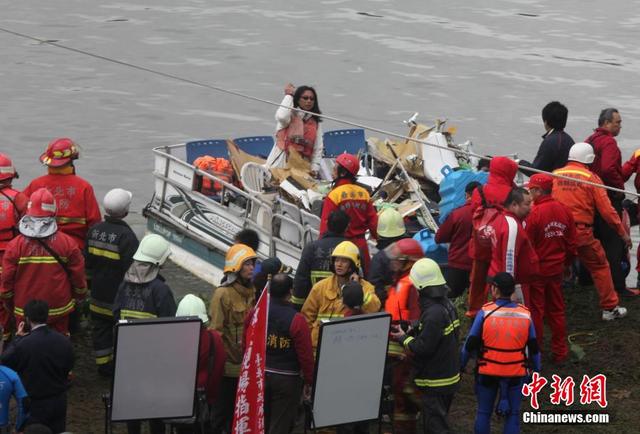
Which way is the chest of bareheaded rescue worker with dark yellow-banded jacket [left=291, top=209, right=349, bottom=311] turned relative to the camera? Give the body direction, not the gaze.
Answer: away from the camera

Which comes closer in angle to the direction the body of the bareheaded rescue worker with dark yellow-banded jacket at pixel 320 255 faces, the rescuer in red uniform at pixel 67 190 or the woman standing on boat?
the woman standing on boat

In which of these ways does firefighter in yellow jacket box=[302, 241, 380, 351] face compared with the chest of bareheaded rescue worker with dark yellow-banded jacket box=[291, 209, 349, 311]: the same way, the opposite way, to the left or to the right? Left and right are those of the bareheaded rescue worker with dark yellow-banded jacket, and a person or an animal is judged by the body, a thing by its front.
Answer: the opposite way

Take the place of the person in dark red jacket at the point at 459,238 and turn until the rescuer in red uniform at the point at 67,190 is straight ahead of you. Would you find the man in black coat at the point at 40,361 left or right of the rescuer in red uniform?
left

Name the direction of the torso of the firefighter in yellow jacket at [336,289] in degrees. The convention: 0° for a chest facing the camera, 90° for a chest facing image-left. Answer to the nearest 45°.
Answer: approximately 0°

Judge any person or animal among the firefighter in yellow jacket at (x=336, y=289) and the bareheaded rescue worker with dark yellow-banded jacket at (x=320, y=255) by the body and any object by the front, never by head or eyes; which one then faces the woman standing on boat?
the bareheaded rescue worker with dark yellow-banded jacket

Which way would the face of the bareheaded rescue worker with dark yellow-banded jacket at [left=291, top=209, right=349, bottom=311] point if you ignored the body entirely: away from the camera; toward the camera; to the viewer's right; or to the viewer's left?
away from the camera
